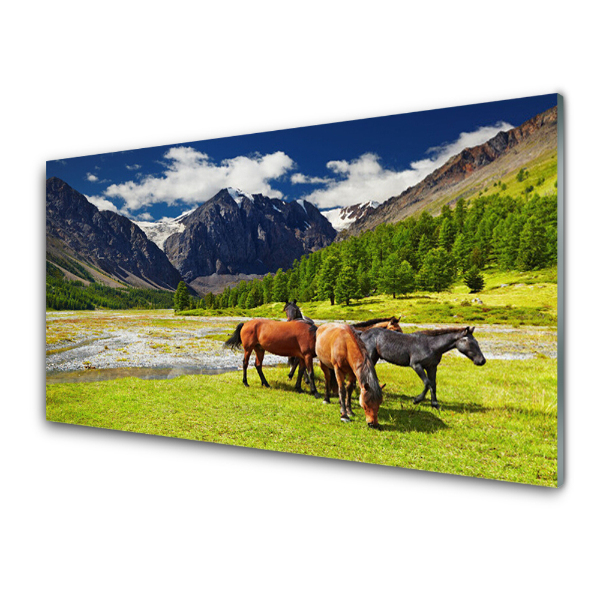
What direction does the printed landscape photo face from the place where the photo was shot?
facing the viewer and to the left of the viewer
